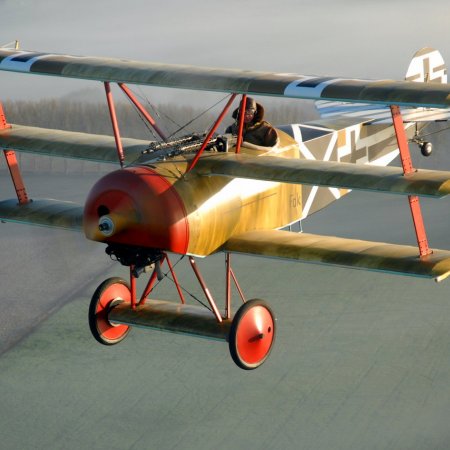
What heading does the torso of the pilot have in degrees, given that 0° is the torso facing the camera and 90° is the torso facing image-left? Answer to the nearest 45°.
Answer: approximately 45°

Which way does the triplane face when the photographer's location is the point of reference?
facing the viewer and to the left of the viewer
